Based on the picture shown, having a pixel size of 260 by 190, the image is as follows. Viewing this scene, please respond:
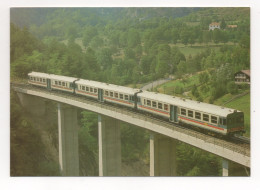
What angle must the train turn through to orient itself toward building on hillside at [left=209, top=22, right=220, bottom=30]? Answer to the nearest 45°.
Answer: approximately 90° to its left

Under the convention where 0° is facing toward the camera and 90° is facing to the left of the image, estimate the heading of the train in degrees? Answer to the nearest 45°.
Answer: approximately 315°
